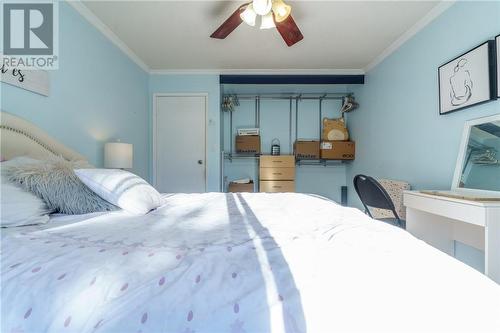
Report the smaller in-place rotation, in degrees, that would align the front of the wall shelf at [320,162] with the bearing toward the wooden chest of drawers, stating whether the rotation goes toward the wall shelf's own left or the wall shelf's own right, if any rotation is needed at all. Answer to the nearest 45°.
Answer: approximately 45° to the wall shelf's own right

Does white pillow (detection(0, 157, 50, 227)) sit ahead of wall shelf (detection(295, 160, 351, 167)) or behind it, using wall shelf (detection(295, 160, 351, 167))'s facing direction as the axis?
ahead

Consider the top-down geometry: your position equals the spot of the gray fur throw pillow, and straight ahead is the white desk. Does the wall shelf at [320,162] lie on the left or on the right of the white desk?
left

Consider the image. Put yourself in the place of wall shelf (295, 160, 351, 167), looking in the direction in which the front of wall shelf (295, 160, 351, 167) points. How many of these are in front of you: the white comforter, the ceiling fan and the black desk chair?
3

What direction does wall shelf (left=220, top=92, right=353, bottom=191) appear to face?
toward the camera

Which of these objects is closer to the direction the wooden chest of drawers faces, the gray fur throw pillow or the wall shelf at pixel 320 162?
the gray fur throw pillow

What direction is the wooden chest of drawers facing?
toward the camera

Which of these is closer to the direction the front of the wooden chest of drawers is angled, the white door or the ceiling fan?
the ceiling fan

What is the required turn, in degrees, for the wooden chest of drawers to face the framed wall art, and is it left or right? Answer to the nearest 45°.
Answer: approximately 45° to its left

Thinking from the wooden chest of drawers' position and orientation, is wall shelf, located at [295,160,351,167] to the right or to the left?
on its left

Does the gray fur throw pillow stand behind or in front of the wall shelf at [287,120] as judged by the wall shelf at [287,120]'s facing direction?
in front

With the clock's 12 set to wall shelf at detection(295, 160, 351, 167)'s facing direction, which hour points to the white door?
The white door is roughly at 2 o'clock from the wall shelf.
